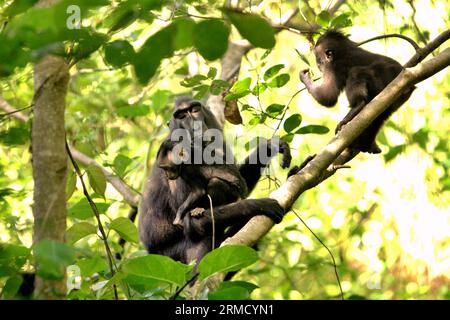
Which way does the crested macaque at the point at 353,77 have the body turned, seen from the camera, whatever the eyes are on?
to the viewer's left

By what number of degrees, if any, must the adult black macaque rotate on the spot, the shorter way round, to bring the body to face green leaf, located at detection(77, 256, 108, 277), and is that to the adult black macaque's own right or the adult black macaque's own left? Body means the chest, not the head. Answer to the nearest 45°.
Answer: approximately 45° to the adult black macaque's own right

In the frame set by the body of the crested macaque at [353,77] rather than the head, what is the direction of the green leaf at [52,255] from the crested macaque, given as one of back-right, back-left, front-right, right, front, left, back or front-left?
left

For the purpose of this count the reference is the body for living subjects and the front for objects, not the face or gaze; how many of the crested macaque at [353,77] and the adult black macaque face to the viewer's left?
1

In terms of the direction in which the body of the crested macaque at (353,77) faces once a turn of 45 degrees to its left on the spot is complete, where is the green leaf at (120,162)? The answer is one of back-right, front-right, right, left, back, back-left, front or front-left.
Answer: front

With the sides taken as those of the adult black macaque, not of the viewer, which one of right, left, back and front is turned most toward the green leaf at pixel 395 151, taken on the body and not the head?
left

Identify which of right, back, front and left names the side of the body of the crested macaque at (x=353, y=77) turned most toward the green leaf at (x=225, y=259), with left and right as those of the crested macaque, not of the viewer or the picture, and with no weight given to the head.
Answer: front

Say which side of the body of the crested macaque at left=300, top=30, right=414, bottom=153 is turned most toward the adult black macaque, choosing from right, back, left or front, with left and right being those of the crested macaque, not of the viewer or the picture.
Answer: front
